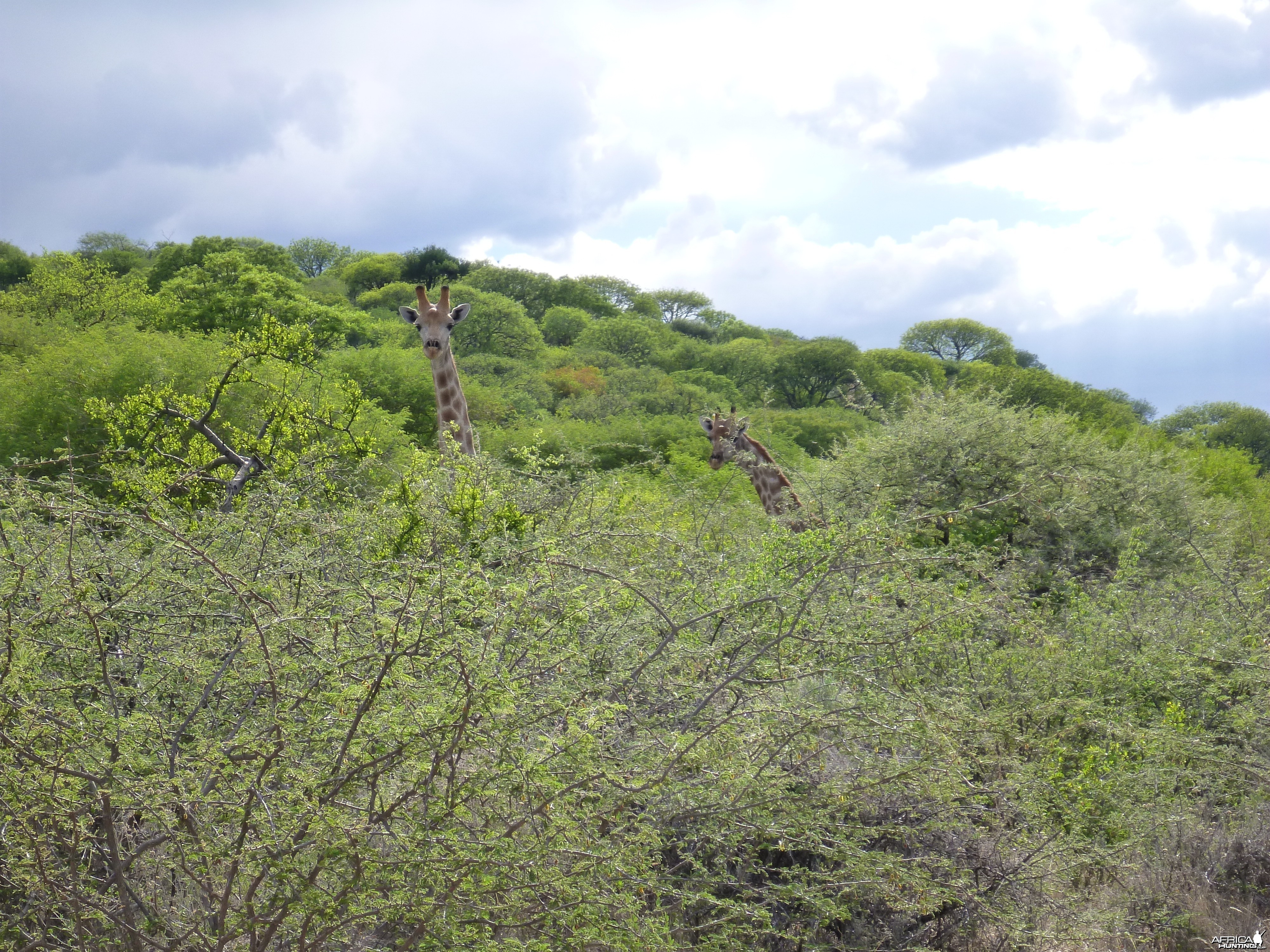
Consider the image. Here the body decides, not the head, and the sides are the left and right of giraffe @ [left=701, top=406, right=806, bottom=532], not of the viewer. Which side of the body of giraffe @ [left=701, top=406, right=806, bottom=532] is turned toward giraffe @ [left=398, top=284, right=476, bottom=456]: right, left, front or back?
front
